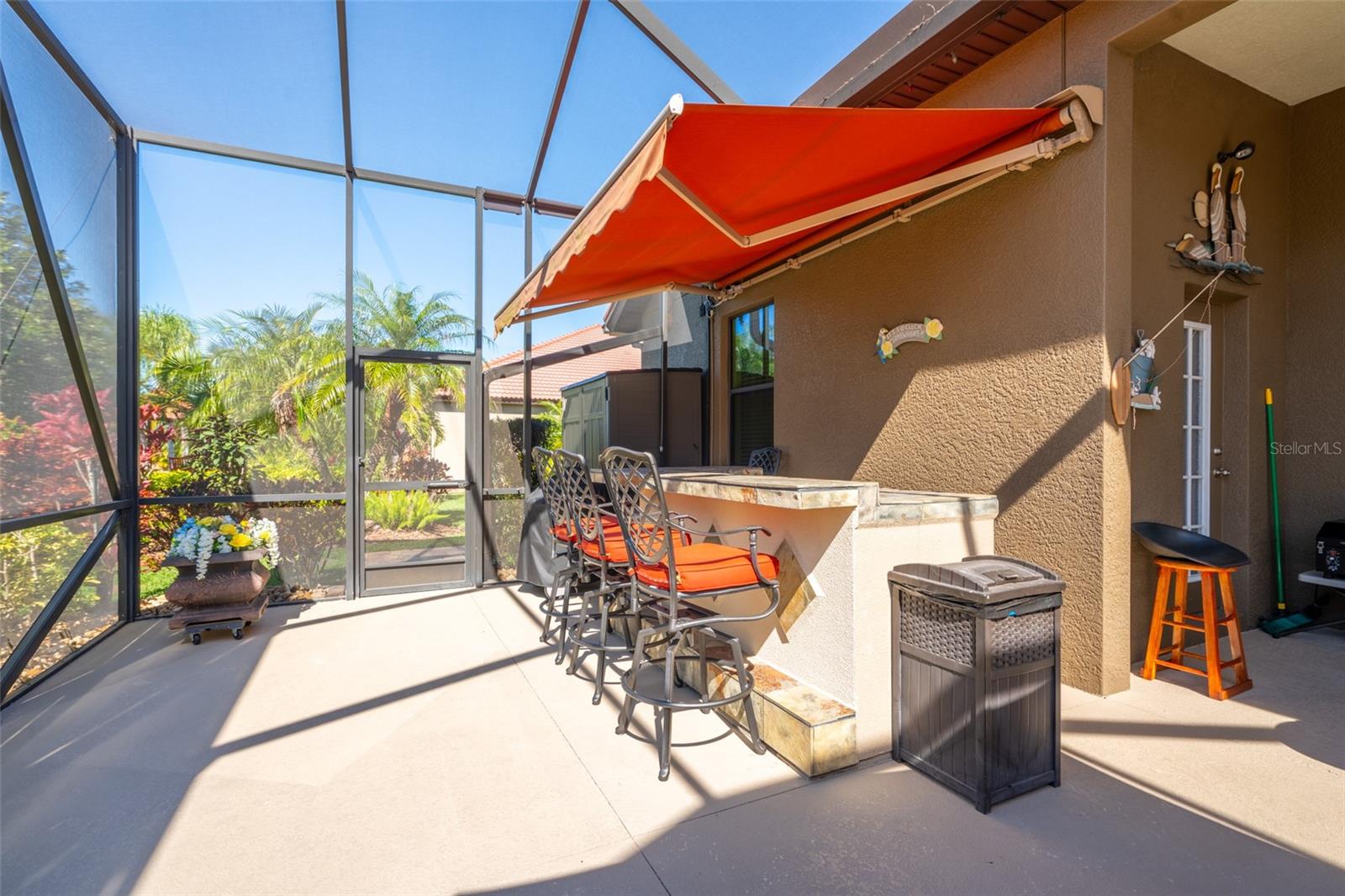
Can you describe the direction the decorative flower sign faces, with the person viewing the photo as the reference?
facing the viewer and to the left of the viewer

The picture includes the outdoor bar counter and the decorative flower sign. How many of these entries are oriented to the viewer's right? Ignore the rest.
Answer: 0

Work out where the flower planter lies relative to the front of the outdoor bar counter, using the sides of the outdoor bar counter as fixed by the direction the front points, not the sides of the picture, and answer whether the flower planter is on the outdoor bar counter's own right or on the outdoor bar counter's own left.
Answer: on the outdoor bar counter's own right

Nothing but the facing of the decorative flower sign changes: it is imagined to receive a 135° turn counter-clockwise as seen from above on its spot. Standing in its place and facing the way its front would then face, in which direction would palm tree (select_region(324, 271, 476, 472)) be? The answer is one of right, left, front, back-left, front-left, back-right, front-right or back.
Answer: back

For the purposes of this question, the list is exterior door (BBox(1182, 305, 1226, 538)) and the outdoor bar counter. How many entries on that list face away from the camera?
0

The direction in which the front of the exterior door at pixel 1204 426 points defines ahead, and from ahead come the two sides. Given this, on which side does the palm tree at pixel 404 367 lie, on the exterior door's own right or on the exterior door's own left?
on the exterior door's own right

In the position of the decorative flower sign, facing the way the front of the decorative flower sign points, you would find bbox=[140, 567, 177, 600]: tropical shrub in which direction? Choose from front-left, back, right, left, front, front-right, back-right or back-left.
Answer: front-right
